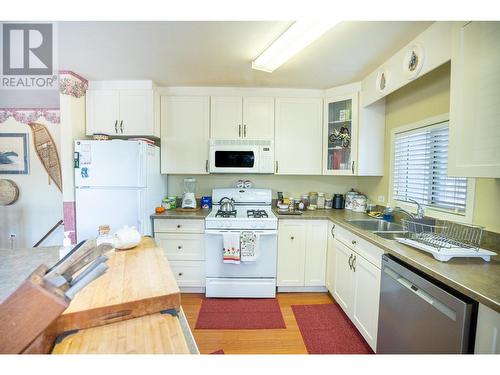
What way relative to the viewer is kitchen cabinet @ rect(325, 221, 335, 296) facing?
to the viewer's left

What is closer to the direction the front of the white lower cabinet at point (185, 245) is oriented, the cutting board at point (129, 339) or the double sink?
the cutting board

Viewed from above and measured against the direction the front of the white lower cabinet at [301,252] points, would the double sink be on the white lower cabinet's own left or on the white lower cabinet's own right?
on the white lower cabinet's own left

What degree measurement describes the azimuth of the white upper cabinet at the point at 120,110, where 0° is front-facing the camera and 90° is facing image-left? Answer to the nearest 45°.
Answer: approximately 0°

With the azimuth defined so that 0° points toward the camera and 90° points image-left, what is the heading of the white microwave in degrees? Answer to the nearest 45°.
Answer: approximately 0°

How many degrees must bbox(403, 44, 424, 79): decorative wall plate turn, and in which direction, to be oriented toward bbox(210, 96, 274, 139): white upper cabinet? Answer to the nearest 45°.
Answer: approximately 45° to its right

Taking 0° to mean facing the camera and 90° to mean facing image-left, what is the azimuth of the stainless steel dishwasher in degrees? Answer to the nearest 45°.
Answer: approximately 45°
